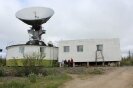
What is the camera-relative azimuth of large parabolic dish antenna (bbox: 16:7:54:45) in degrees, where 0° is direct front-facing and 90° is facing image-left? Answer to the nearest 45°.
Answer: approximately 0°

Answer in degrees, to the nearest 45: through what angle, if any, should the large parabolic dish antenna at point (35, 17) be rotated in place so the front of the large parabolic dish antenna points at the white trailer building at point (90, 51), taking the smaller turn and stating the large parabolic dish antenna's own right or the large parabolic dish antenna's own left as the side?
approximately 90° to the large parabolic dish antenna's own left
